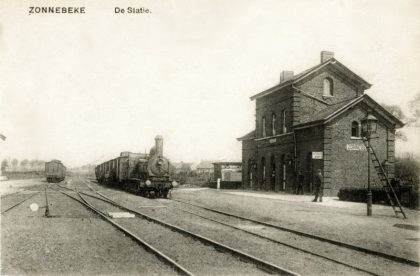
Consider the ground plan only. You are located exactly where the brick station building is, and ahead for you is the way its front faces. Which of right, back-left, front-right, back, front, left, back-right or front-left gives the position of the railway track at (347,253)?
front-left

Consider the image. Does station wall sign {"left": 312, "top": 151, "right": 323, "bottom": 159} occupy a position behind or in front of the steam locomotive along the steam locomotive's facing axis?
in front

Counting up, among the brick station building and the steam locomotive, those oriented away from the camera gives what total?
0

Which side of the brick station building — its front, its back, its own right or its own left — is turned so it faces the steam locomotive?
front

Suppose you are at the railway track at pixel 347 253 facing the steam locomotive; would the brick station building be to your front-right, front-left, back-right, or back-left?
front-right

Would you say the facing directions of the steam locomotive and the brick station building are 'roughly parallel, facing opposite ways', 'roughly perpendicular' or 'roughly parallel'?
roughly perpendicular

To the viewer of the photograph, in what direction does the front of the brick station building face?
facing the viewer and to the left of the viewer
